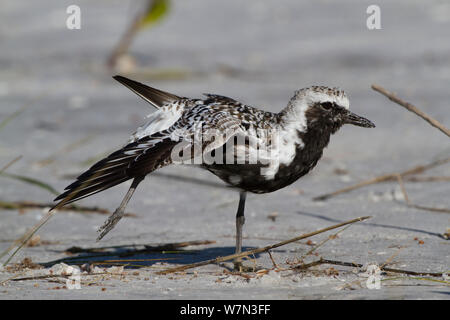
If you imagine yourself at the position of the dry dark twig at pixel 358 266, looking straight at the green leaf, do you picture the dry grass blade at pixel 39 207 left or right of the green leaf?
left

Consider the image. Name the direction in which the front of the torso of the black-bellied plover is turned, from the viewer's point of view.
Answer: to the viewer's right

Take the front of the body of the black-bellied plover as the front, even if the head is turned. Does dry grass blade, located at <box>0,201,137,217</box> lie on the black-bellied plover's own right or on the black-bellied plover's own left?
on the black-bellied plover's own left

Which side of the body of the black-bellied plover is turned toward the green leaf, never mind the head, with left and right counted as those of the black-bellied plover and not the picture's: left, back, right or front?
left

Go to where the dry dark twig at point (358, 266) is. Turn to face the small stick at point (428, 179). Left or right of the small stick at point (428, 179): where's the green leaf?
left

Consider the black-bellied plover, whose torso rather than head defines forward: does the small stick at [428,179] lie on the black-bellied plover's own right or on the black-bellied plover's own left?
on the black-bellied plover's own left

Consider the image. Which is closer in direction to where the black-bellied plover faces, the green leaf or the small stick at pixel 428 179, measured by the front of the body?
the small stick
